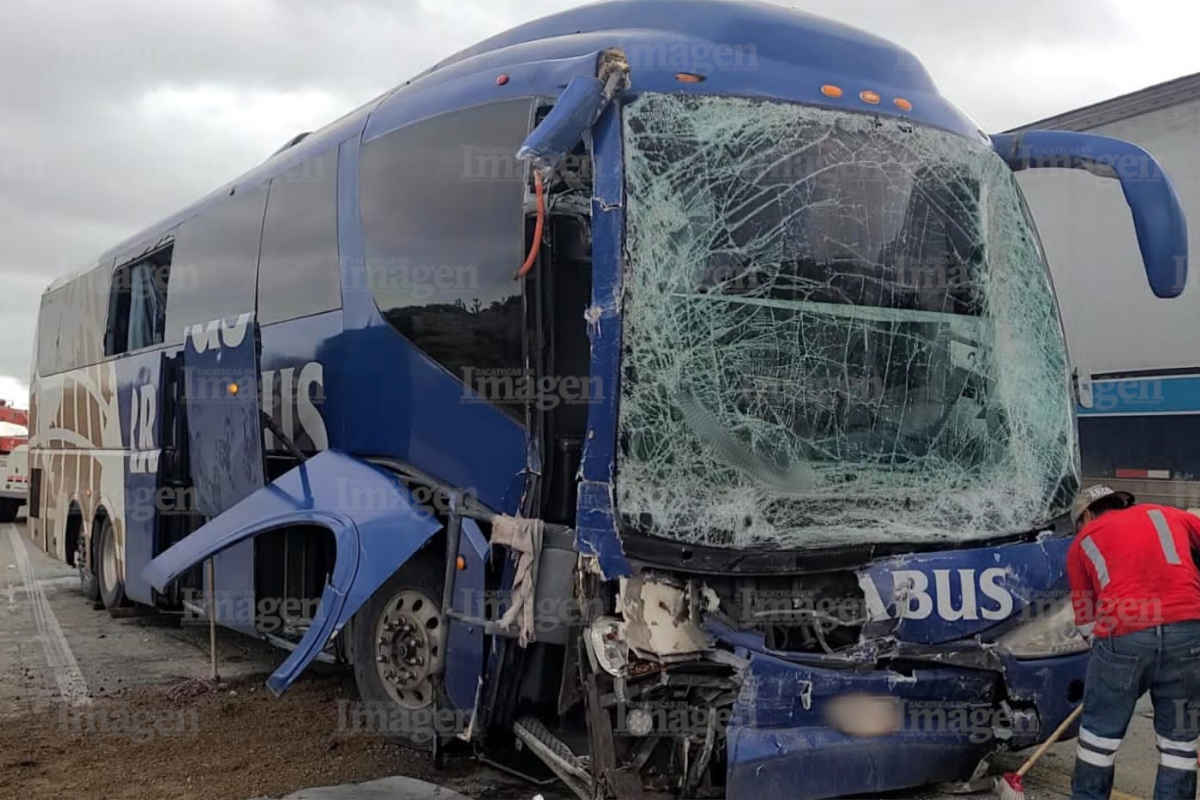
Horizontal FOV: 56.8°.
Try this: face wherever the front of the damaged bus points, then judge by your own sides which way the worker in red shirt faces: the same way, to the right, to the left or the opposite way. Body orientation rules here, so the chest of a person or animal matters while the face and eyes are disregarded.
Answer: the opposite way

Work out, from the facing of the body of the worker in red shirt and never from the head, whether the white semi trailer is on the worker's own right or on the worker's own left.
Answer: on the worker's own right

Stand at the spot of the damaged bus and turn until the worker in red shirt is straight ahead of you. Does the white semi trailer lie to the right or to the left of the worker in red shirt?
left

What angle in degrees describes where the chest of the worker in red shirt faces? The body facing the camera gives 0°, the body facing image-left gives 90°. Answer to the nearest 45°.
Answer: approximately 135°

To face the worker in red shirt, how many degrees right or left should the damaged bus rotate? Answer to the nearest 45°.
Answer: approximately 45° to its left

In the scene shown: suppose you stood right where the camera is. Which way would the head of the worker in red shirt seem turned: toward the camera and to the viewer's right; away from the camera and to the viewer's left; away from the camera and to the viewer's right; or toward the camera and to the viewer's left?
away from the camera and to the viewer's left

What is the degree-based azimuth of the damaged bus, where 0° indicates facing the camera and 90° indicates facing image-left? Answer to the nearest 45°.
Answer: approximately 315°

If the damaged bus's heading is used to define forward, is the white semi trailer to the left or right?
on its left
